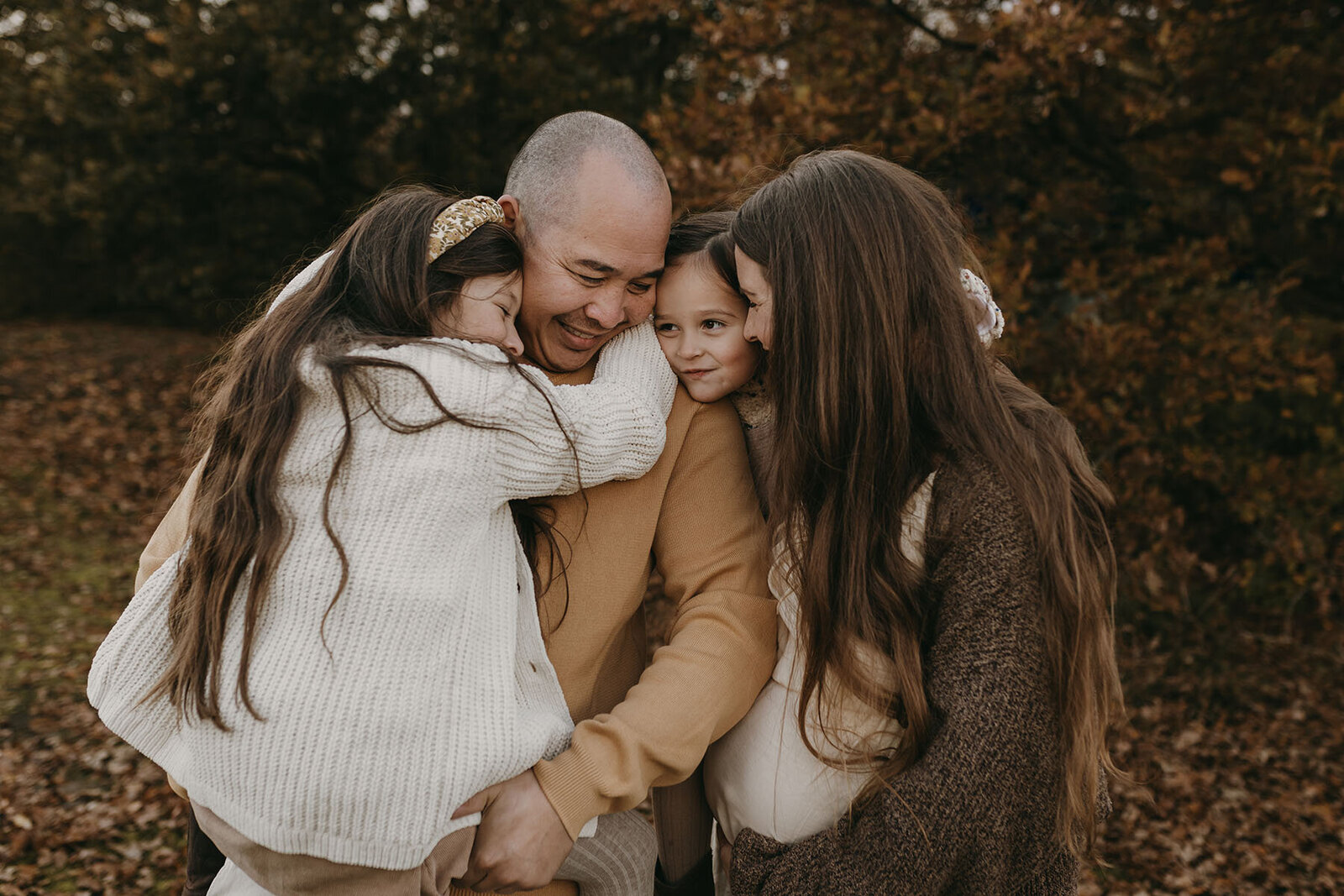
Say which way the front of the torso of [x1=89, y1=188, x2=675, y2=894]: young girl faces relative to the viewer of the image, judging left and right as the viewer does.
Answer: facing away from the viewer and to the right of the viewer

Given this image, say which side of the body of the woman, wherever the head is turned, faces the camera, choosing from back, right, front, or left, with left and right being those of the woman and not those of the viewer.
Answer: left

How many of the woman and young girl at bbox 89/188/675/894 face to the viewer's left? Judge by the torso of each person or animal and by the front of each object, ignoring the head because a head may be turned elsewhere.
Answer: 1

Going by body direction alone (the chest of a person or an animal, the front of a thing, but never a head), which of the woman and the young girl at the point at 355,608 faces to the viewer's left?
the woman

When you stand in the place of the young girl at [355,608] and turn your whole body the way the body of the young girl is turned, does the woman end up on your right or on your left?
on your right

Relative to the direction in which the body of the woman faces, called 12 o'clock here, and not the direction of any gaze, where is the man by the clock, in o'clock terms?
The man is roughly at 12 o'clock from the woman.
